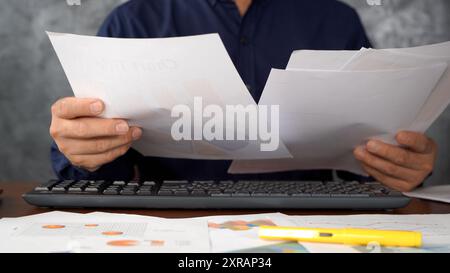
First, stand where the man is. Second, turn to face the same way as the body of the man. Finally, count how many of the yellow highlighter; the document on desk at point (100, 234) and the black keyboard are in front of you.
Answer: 3

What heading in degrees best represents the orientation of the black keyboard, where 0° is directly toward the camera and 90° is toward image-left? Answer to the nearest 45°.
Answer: approximately 180°

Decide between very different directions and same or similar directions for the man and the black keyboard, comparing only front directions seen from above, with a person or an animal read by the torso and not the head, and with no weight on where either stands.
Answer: very different directions

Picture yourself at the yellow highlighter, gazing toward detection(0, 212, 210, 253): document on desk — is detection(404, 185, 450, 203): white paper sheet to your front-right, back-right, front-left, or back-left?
back-right

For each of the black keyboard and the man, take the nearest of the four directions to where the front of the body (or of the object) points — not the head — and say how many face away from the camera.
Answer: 1

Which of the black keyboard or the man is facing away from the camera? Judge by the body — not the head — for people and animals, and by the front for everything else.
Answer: the black keyboard

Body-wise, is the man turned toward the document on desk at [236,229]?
yes

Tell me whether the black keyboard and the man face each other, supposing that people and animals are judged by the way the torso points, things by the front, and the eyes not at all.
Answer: yes

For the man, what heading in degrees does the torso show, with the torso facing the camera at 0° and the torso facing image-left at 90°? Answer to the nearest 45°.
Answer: approximately 0°
